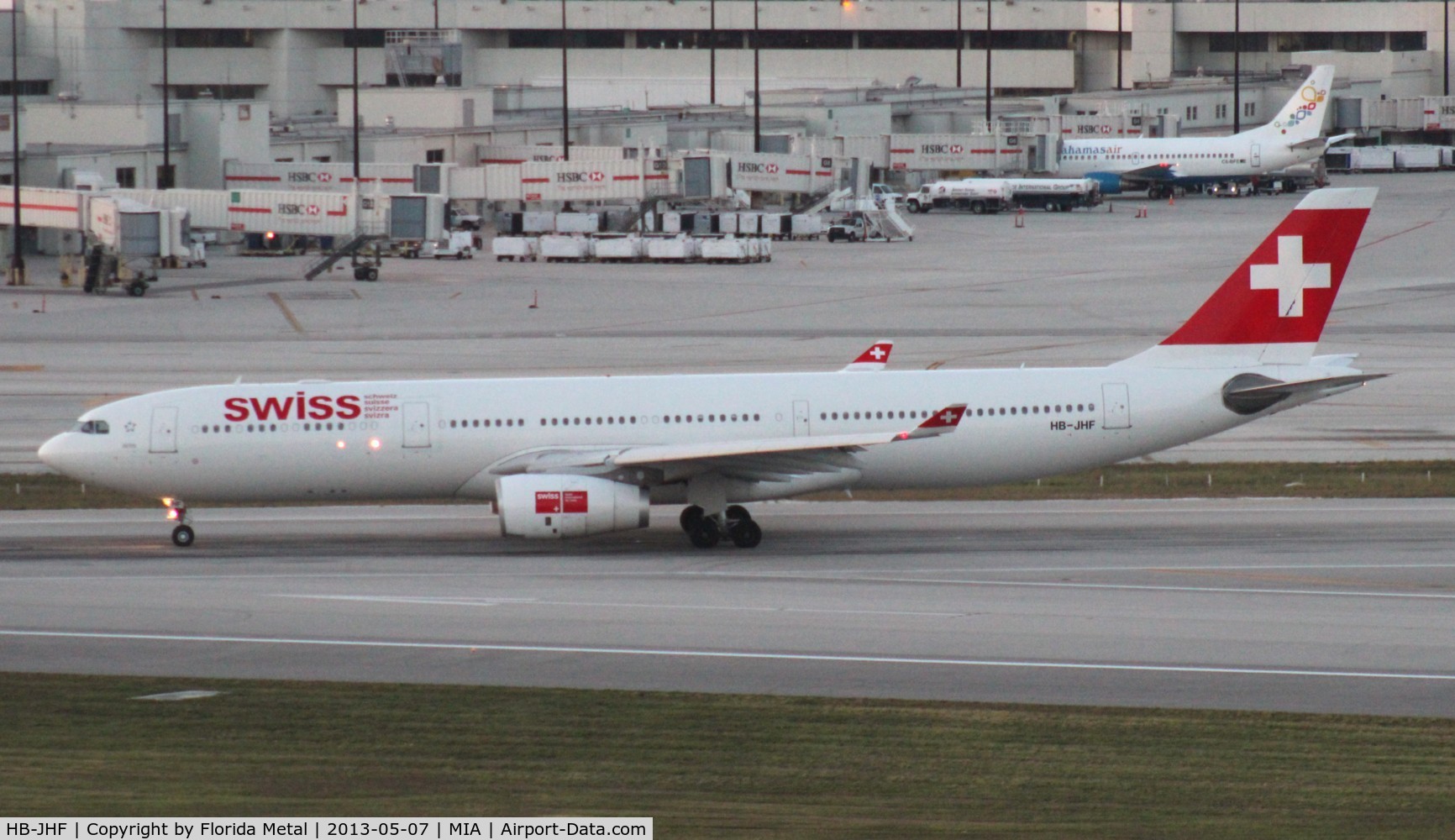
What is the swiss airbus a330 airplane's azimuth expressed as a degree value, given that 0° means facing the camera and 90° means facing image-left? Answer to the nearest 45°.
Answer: approximately 90°
